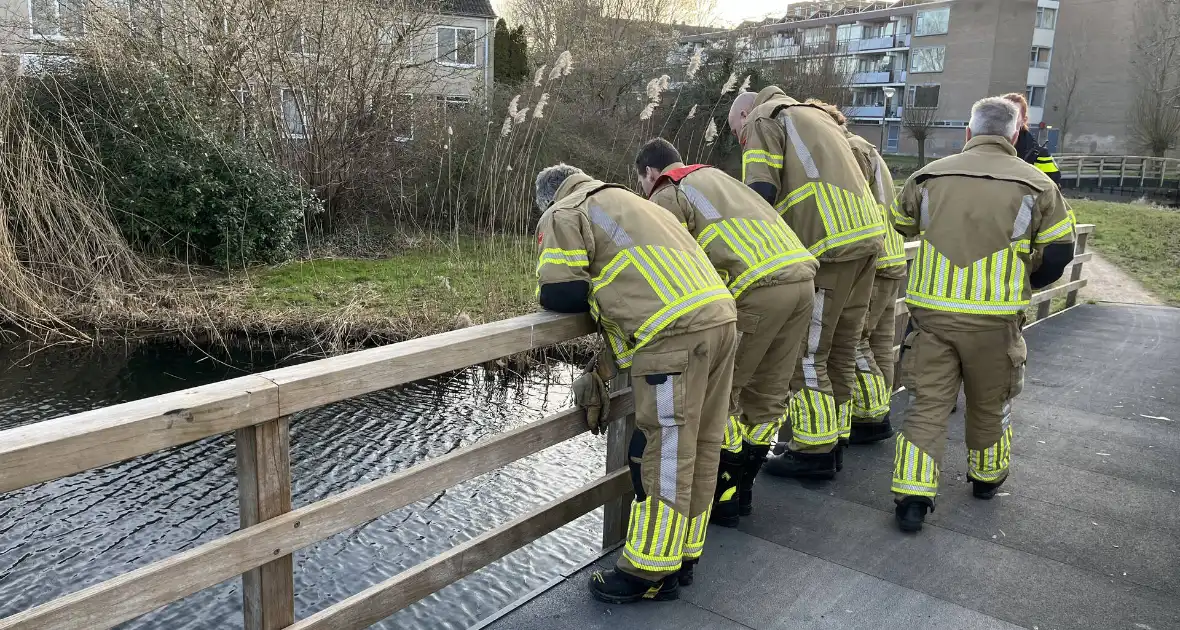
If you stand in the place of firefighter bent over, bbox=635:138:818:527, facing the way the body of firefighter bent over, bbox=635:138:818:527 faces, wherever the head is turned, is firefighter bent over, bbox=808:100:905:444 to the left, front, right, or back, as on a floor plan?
right

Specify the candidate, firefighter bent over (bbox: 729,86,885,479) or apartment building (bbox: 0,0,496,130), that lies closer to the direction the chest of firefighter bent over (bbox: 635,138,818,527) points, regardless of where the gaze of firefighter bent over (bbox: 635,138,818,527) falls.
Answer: the apartment building

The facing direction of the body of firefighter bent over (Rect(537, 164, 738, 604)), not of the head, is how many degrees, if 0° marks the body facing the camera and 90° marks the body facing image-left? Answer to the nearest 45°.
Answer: approximately 135°

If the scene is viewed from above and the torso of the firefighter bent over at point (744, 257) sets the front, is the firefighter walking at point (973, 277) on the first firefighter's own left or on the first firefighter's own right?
on the first firefighter's own right

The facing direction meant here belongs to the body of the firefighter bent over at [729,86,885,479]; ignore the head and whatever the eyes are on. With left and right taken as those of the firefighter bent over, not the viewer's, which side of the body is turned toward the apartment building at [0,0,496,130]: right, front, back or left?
front

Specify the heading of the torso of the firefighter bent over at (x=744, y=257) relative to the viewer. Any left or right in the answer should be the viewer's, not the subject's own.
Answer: facing away from the viewer and to the left of the viewer

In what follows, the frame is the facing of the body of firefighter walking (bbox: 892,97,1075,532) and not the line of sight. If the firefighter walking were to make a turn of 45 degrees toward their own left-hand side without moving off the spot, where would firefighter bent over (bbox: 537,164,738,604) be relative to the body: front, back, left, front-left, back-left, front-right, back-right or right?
left

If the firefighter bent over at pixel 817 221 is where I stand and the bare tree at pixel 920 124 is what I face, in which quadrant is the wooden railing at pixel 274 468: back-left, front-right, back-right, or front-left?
back-left

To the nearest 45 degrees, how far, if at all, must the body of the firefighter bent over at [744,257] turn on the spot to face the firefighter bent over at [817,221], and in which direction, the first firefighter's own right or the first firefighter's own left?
approximately 45° to the first firefighter's own right

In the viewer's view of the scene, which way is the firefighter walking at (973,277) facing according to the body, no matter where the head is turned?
away from the camera

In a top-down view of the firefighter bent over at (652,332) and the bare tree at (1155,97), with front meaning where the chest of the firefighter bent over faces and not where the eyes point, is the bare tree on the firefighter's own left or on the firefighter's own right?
on the firefighter's own right

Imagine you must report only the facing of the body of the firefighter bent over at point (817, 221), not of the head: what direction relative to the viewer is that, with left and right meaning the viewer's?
facing away from the viewer and to the left of the viewer

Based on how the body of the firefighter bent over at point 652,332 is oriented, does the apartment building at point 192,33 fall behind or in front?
in front
